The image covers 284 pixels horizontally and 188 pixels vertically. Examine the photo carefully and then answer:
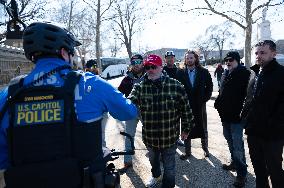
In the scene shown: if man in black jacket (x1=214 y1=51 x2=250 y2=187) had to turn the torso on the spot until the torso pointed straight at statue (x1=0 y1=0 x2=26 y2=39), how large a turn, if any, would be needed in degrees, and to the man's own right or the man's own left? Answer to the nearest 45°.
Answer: approximately 45° to the man's own right

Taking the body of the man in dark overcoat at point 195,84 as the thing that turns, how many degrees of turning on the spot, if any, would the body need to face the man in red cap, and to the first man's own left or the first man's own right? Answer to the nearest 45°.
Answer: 0° — they already face them

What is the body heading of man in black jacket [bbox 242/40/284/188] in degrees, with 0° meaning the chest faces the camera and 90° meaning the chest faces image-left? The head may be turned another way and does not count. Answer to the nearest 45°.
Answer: approximately 45°

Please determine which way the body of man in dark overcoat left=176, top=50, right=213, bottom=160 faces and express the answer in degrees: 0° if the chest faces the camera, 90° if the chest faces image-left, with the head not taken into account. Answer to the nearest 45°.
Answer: approximately 0°

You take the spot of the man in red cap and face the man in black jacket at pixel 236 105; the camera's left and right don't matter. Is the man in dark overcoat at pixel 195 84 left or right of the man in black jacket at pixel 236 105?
left

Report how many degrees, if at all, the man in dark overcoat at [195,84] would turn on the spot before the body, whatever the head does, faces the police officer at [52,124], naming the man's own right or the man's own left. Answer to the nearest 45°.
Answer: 0° — they already face them

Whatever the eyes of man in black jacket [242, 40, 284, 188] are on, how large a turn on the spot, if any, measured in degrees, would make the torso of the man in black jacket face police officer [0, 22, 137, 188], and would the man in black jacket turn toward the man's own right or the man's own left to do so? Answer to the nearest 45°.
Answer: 0° — they already face them

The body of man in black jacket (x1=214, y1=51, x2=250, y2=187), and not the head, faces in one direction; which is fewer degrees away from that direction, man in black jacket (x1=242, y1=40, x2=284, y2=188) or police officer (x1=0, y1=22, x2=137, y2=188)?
the police officer

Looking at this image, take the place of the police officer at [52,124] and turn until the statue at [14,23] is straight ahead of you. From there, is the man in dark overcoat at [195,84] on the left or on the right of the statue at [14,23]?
right

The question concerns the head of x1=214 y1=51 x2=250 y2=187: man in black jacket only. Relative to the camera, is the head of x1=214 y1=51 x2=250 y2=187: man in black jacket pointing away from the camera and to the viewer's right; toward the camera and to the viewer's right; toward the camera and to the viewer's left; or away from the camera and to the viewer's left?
toward the camera and to the viewer's left
